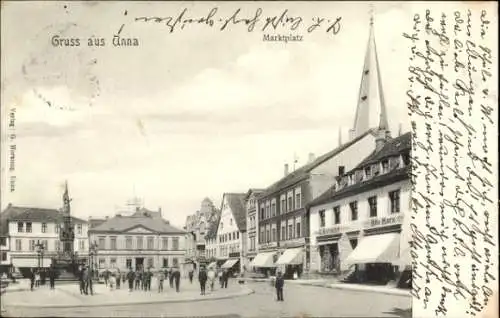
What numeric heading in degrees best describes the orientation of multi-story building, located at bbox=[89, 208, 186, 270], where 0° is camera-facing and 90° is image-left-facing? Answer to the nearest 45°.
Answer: approximately 0°

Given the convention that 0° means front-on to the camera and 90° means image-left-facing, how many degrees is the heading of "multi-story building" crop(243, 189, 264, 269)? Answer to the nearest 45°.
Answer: approximately 45°

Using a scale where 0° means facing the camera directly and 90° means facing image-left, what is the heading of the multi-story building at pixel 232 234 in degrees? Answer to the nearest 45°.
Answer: approximately 45°

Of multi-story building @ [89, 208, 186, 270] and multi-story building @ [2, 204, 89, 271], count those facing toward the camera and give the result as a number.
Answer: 2
